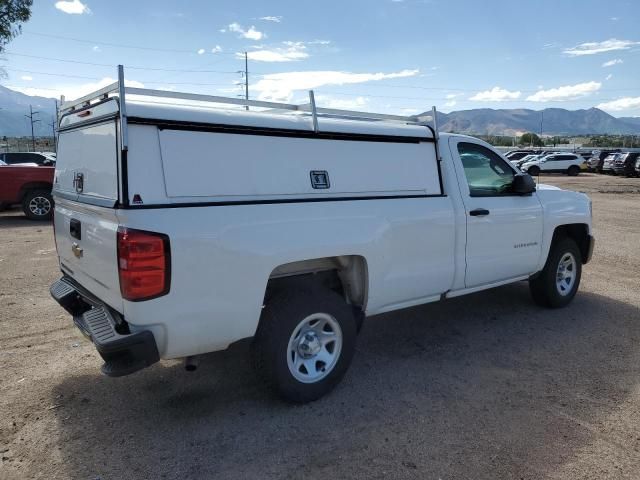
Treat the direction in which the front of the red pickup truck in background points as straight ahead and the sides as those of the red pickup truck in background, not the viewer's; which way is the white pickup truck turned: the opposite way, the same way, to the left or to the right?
the opposite way

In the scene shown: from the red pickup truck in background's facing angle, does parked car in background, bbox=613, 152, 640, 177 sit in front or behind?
behind

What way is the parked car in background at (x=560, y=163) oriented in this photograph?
to the viewer's left

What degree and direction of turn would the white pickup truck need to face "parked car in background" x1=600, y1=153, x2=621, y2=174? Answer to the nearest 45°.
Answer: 0° — it already faces it

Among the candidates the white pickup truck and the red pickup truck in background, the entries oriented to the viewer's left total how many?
1

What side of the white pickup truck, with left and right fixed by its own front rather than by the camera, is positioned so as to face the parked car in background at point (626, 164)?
front

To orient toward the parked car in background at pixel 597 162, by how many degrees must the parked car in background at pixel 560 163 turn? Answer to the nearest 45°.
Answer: approximately 135° to its right

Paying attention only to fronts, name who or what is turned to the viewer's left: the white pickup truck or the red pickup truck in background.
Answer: the red pickup truck in background

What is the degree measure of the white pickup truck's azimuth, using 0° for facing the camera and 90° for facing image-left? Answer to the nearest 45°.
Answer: approximately 225°

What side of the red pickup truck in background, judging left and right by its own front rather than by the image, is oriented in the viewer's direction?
left

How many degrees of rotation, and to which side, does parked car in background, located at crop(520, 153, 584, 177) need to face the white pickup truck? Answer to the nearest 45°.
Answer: approximately 90° to its left
